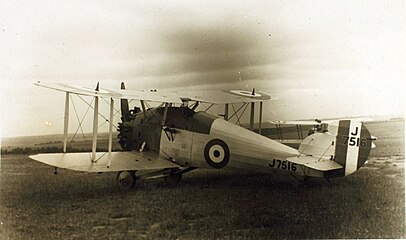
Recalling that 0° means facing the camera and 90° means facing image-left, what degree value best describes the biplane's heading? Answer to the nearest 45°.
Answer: approximately 135°
